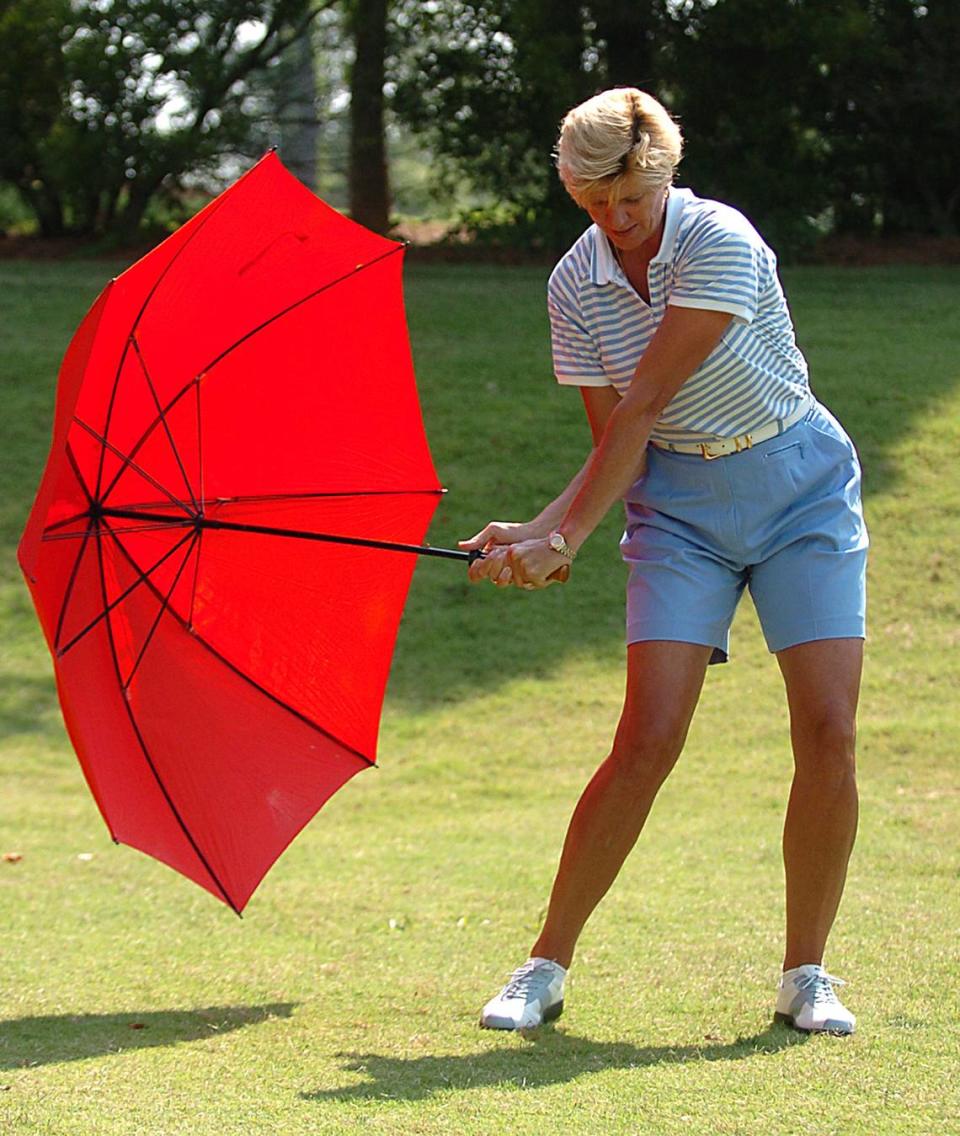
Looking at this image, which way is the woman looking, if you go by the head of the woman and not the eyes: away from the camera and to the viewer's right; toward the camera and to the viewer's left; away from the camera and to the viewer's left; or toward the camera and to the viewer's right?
toward the camera and to the viewer's left

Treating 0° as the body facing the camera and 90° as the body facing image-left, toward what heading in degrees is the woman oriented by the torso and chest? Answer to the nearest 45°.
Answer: approximately 0°
